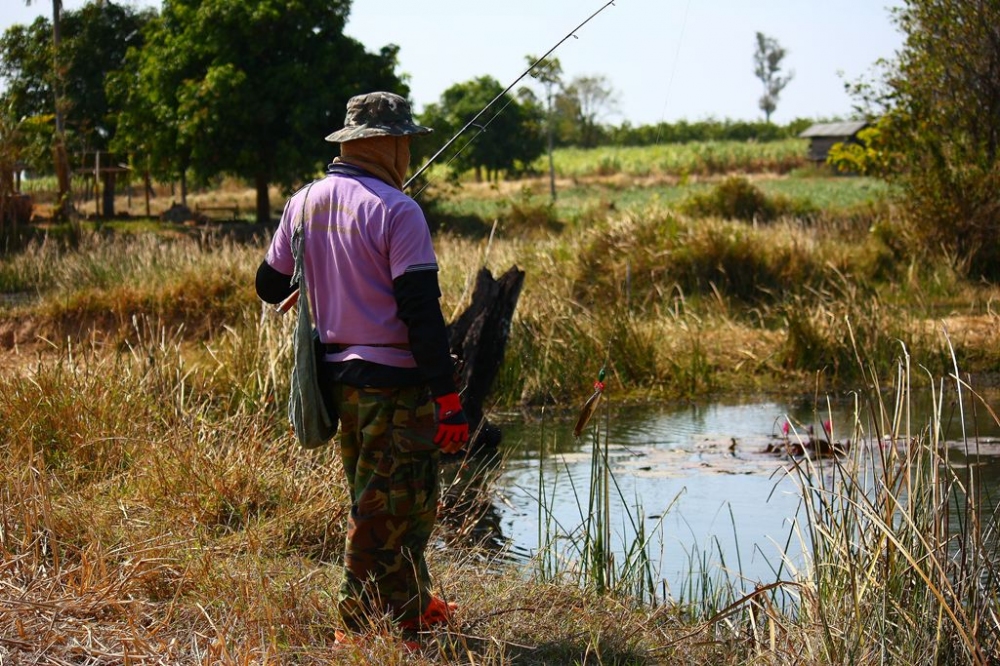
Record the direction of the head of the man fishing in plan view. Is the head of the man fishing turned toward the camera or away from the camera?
away from the camera

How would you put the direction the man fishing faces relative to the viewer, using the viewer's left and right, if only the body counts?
facing away from the viewer and to the right of the viewer

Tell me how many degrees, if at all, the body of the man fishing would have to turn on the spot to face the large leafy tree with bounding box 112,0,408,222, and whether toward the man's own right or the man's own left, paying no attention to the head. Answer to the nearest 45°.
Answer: approximately 45° to the man's own left

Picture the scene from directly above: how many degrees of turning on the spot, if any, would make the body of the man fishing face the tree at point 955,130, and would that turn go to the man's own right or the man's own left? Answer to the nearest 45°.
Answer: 0° — they already face it
